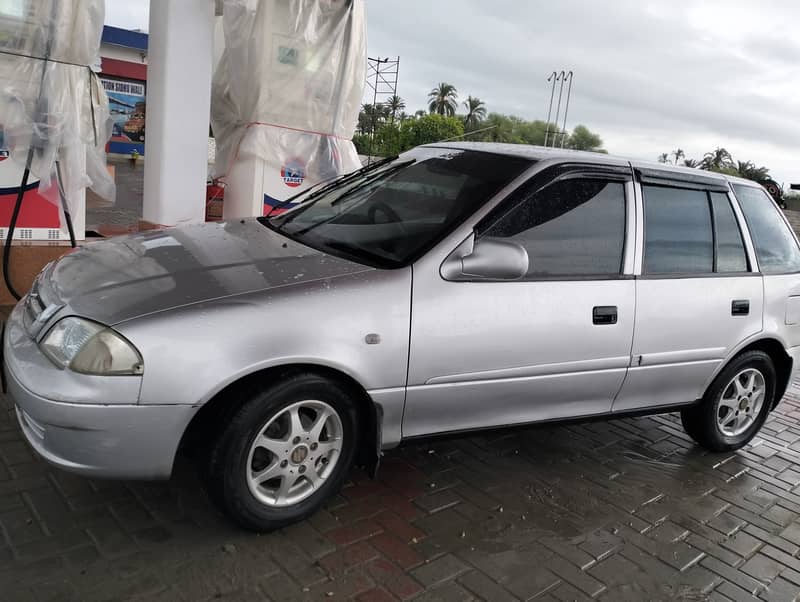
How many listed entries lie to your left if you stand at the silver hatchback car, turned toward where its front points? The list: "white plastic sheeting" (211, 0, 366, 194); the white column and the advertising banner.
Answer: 0

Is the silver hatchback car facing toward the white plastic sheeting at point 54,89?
no

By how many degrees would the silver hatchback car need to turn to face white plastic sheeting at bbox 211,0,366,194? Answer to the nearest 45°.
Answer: approximately 135° to its right

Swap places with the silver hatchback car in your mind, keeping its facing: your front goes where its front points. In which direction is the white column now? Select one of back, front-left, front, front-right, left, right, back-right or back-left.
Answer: right

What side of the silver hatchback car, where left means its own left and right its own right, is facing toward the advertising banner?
right

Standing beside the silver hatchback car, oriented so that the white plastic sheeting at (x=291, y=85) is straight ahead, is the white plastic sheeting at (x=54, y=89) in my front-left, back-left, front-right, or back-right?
front-left
